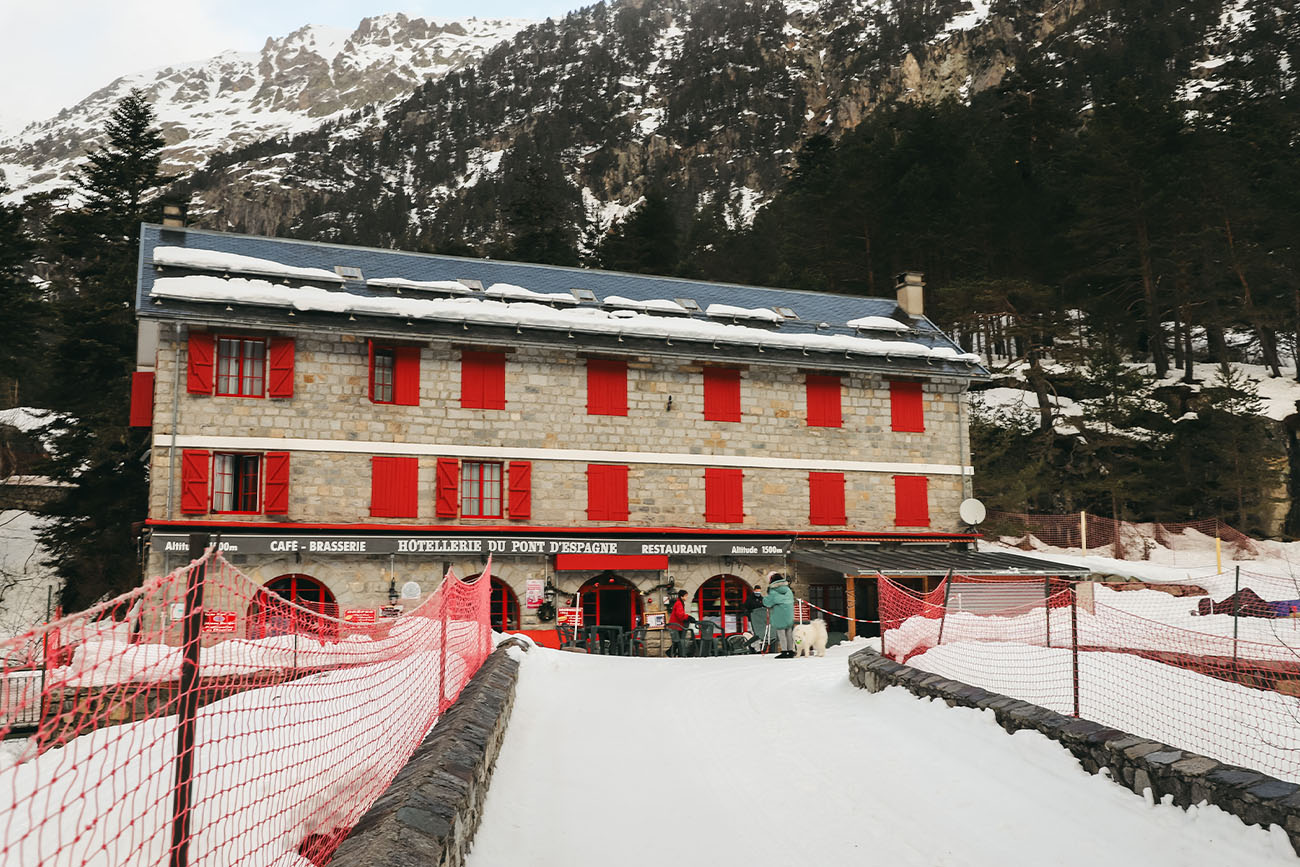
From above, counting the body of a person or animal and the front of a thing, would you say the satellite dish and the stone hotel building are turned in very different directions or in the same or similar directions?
same or similar directions

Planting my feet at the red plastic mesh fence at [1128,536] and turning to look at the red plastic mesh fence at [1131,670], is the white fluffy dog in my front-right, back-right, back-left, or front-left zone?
front-right

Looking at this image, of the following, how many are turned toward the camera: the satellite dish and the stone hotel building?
2

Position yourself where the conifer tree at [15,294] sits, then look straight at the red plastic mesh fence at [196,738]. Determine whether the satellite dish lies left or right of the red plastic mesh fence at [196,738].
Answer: left

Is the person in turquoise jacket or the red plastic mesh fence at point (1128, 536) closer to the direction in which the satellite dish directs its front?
the person in turquoise jacket

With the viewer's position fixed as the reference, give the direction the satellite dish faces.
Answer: facing the viewer

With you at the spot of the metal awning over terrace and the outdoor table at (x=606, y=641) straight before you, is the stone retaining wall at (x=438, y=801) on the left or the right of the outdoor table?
left

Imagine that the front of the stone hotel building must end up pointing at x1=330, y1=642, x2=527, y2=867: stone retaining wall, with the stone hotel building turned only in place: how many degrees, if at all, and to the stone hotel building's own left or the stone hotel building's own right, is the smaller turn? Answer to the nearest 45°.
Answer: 0° — it already faces it

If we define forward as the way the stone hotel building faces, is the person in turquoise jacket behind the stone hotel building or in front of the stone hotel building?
in front

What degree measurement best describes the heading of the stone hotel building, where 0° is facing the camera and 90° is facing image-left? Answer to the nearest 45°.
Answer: approximately 0°

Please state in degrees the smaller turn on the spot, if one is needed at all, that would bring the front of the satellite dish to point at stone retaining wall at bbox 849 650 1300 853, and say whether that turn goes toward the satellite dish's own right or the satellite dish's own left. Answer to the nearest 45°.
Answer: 0° — it already faces it

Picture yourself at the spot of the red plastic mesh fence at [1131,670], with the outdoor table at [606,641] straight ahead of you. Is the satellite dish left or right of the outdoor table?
right

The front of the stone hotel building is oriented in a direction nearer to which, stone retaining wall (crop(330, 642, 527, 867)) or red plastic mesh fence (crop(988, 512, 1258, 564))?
the stone retaining wall

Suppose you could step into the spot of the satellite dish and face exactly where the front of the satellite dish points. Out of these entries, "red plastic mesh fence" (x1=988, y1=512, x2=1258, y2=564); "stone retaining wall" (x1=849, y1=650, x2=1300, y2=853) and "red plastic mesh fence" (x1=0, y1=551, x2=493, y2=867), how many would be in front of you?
2

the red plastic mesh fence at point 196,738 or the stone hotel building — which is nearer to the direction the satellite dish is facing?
the red plastic mesh fence

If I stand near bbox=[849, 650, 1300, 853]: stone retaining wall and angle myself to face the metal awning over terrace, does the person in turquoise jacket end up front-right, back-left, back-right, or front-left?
front-left

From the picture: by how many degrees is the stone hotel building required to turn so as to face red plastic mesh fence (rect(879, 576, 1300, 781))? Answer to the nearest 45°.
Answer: approximately 45° to its left

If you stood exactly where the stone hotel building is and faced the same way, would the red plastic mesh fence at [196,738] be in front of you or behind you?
in front

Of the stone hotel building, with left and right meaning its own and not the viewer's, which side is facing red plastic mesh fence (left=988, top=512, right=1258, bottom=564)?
left
